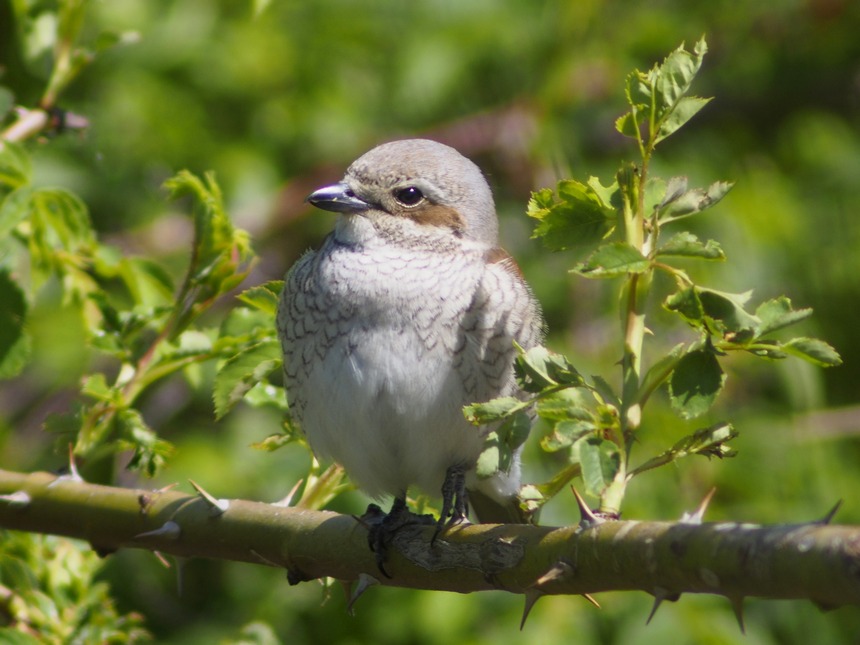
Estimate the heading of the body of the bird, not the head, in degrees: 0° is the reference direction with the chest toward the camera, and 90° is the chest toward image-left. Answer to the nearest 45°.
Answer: approximately 45°

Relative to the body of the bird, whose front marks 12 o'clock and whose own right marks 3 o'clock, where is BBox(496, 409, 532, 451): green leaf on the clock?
The green leaf is roughly at 10 o'clock from the bird.

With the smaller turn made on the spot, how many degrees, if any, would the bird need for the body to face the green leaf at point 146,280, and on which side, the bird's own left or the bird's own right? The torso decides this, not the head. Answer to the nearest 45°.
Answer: approximately 45° to the bird's own right

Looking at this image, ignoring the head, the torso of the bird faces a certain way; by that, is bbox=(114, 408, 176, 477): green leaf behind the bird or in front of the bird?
in front

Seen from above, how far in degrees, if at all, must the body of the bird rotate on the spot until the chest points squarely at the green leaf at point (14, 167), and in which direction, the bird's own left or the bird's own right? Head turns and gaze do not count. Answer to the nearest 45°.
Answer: approximately 45° to the bird's own right
